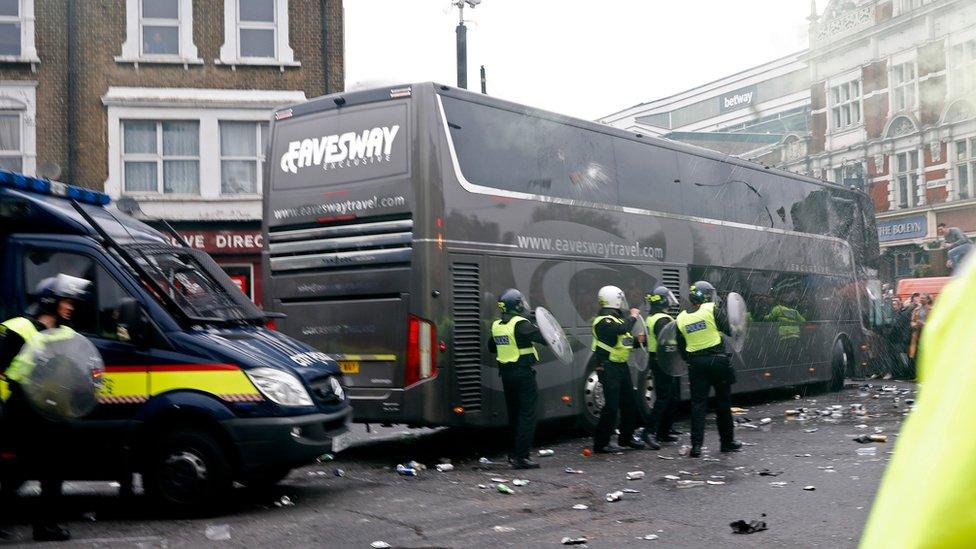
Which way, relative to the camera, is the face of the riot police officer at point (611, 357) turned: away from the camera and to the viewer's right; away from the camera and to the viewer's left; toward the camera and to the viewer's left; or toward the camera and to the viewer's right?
away from the camera and to the viewer's right

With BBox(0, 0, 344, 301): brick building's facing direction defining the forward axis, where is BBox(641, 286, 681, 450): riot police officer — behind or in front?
in front

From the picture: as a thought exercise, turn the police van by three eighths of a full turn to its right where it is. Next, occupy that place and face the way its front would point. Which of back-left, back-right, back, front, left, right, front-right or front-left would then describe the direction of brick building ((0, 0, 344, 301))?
right

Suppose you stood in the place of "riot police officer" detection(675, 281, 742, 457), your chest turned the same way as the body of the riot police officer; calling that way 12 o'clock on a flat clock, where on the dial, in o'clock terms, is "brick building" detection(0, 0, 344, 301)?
The brick building is roughly at 9 o'clock from the riot police officer.

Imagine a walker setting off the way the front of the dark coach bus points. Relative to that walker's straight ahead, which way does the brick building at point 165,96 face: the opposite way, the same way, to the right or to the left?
to the right

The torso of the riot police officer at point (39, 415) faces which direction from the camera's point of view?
to the viewer's right

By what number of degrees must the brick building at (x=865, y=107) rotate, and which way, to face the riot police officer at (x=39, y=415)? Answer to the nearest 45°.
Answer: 0° — it already faces them

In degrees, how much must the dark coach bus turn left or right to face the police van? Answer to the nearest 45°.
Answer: approximately 180°
